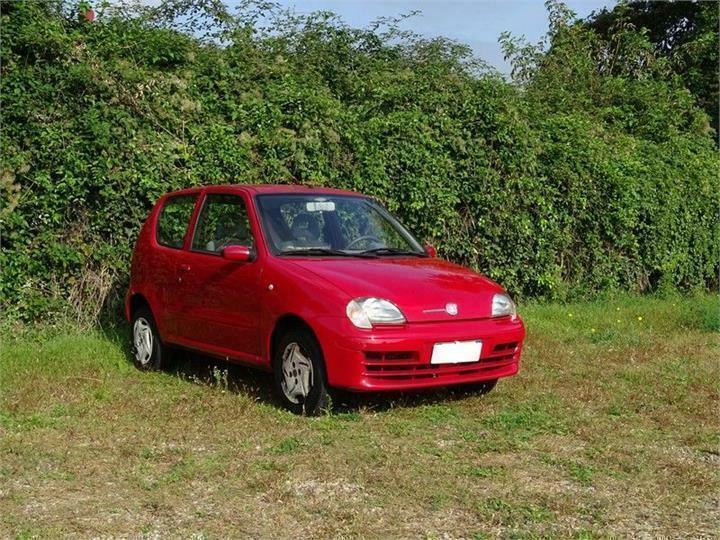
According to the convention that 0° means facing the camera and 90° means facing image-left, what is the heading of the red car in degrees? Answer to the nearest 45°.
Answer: approximately 315°
